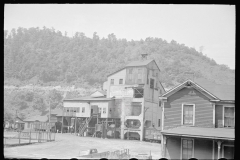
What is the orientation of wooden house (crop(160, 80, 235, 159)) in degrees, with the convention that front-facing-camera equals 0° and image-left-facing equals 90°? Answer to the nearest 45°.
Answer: approximately 0°
